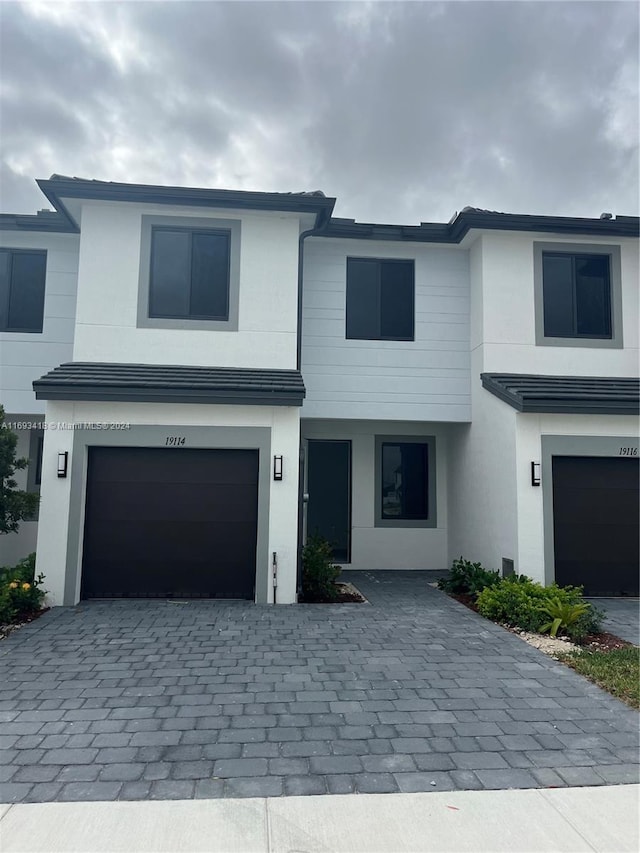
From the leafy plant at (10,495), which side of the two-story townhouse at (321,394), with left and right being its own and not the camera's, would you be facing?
right

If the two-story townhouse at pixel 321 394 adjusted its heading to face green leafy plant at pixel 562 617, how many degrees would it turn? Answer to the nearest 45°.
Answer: approximately 45° to its left

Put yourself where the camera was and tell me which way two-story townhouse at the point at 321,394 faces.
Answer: facing the viewer

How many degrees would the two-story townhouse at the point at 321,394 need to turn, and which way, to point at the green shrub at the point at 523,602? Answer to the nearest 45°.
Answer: approximately 45° to its left

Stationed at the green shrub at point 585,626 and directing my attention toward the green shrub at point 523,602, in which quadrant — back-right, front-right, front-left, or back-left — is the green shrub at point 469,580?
front-right

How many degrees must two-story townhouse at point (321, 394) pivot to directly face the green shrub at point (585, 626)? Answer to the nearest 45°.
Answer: approximately 45° to its left

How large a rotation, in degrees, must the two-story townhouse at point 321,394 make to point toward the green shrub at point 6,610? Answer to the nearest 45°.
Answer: approximately 45° to its right
